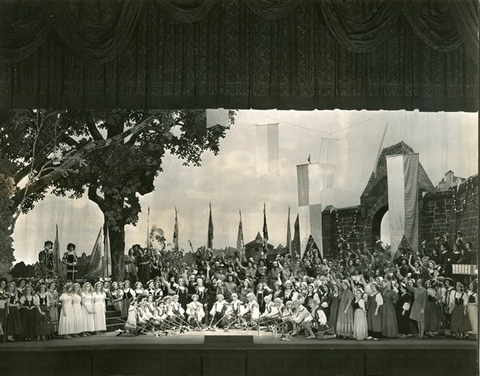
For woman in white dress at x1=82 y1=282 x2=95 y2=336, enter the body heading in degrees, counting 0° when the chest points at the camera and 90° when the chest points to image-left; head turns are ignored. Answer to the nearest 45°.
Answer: approximately 315°

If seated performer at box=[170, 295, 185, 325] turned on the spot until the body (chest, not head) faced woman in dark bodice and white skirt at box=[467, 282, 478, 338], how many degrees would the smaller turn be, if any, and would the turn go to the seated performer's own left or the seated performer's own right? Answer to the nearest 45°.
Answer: approximately 45° to the seated performer's own left

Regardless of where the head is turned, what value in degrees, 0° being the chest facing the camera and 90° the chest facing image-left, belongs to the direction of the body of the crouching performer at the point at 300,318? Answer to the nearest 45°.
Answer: approximately 45°

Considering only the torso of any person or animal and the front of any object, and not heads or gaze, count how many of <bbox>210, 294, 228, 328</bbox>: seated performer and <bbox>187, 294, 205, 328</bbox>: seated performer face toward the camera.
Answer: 2

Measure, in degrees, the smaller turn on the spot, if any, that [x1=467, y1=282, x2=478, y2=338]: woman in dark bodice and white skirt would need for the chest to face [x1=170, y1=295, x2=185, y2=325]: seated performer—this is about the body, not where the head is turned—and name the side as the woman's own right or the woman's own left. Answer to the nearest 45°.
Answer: approximately 45° to the woman's own right
